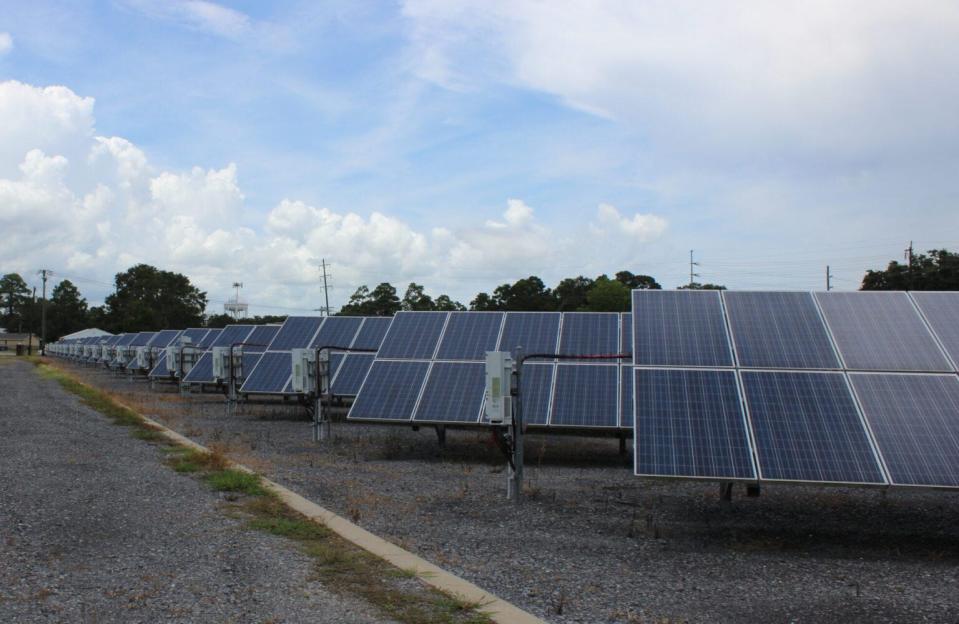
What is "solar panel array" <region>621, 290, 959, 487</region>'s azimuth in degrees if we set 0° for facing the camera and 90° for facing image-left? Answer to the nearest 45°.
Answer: approximately 0°

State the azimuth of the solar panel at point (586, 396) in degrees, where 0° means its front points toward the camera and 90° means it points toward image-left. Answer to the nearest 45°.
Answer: approximately 0°

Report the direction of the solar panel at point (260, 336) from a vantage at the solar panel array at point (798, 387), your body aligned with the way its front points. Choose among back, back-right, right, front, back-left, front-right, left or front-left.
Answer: back-right

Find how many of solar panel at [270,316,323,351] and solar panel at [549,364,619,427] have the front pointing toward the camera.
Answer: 2

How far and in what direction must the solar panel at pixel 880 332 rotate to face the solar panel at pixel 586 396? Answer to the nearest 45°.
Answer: approximately 135° to its right

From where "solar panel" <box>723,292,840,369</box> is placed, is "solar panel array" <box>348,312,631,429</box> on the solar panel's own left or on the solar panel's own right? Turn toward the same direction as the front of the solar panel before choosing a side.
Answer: on the solar panel's own right

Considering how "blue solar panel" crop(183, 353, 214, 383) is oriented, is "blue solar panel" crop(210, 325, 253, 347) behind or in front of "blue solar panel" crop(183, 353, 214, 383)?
behind
